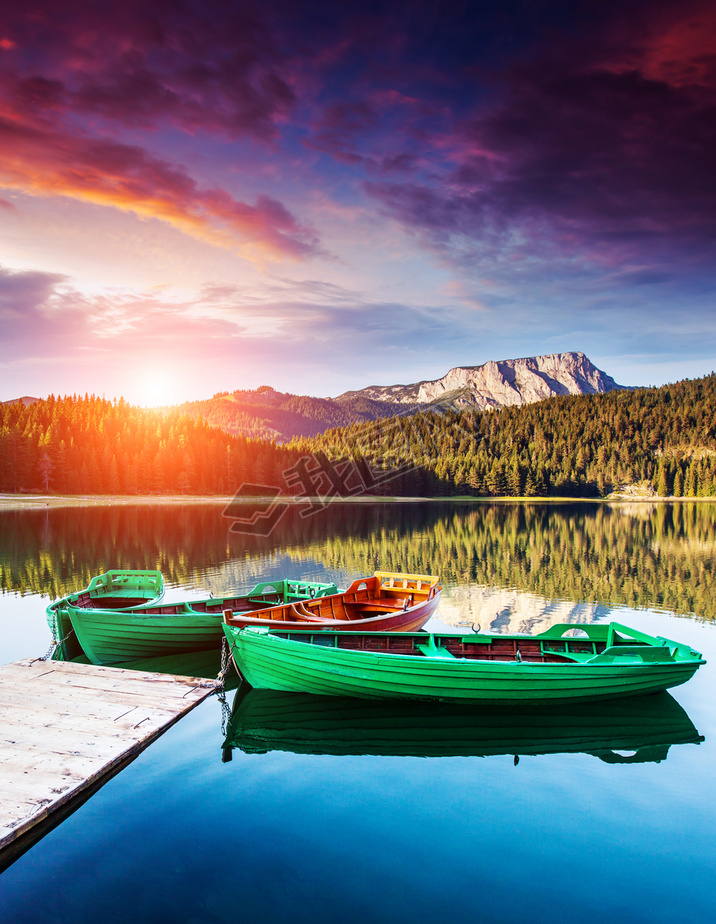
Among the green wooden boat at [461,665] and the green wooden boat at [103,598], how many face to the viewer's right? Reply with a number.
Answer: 0

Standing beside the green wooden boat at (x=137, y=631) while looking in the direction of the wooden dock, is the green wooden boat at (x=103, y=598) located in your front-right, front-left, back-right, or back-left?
back-right

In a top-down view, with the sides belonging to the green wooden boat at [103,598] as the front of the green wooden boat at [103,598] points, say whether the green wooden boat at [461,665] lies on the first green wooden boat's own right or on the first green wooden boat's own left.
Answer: on the first green wooden boat's own left

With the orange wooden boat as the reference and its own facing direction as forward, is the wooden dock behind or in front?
in front

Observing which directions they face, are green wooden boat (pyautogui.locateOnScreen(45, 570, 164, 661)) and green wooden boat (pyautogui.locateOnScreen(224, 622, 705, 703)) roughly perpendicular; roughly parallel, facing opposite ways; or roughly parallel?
roughly perpendicular

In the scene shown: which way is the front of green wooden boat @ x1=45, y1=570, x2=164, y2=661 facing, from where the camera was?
facing the viewer and to the left of the viewer

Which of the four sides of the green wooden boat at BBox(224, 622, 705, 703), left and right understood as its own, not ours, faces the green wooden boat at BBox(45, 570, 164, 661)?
front

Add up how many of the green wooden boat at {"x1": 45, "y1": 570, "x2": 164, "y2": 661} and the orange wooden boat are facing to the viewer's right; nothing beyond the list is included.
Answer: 0

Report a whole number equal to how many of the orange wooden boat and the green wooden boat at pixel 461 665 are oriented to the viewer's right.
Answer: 0

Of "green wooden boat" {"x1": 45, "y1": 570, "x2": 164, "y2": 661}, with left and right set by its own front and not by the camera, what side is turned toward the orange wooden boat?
left

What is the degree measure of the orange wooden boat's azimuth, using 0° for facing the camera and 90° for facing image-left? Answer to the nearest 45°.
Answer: approximately 45°

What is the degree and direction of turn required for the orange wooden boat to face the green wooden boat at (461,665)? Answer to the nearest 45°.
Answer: approximately 45° to its left
